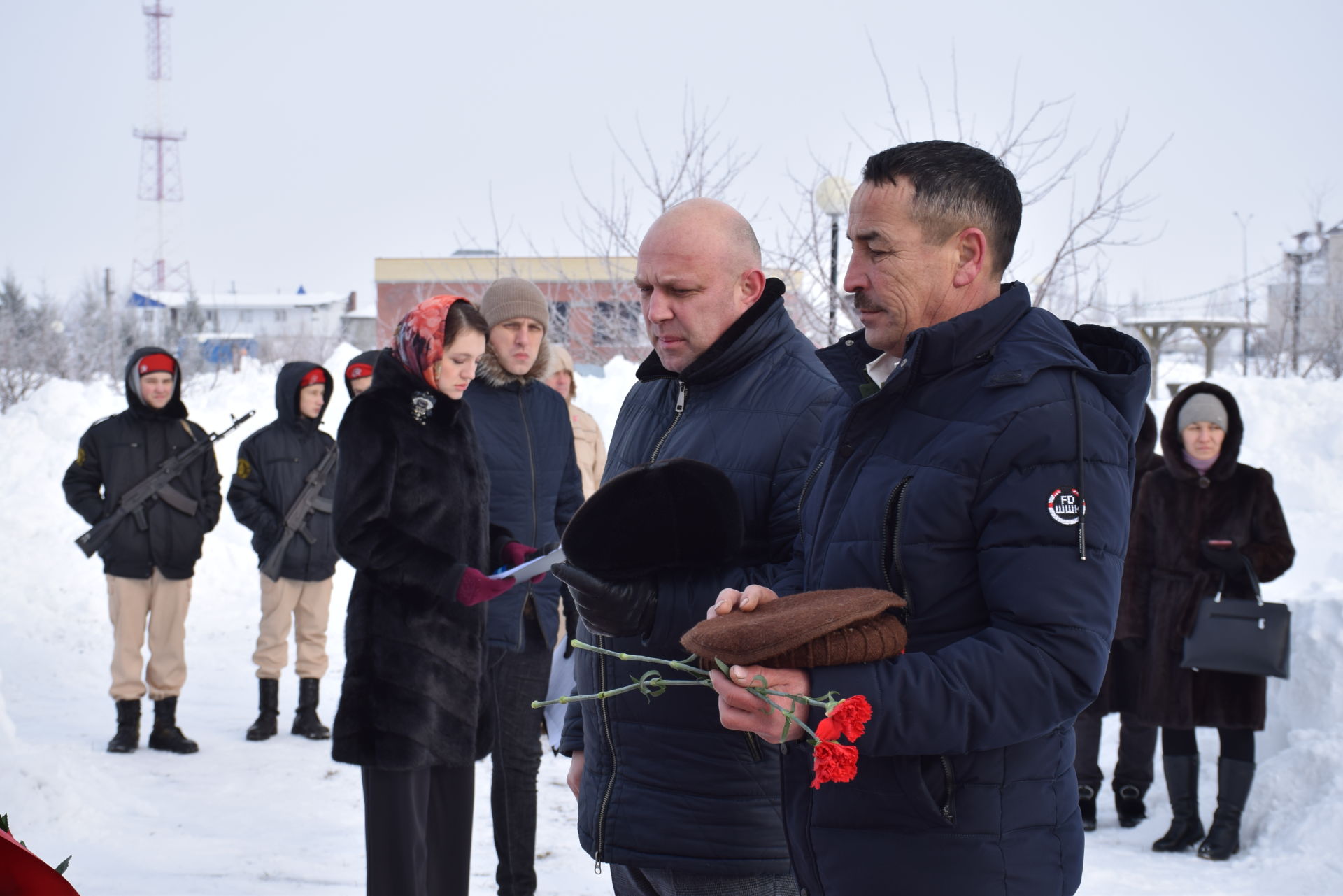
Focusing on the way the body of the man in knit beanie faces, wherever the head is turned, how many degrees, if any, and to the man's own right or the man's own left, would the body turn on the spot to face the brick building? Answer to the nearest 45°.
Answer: approximately 180°

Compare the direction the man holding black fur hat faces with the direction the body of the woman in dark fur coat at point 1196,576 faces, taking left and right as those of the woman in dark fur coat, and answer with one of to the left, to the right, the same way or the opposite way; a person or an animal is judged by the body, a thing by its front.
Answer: the same way

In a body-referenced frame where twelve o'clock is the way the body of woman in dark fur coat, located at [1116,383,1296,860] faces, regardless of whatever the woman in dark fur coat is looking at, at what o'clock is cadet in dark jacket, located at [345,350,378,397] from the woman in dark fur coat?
The cadet in dark jacket is roughly at 3 o'clock from the woman in dark fur coat.

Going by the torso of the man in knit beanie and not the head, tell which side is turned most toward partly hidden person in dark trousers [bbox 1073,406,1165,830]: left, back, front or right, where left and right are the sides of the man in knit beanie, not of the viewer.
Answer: left

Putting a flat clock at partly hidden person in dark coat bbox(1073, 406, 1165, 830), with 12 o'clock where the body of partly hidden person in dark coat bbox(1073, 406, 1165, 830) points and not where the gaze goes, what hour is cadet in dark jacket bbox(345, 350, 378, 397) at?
cadet in dark jacket bbox(345, 350, 378, 397) is roughly at 3 o'clock from partly hidden person in dark coat bbox(1073, 406, 1165, 830).

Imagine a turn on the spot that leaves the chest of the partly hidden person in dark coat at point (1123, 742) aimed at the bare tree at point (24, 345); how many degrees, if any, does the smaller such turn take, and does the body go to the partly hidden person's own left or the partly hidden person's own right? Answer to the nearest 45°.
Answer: approximately 135° to the partly hidden person's own right

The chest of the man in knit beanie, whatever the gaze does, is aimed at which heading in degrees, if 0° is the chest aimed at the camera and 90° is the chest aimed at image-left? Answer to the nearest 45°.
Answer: approximately 0°

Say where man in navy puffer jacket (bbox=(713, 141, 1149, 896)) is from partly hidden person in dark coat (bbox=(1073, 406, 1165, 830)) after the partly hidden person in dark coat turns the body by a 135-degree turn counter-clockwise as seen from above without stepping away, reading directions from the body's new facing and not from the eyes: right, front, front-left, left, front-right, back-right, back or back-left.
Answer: back-right

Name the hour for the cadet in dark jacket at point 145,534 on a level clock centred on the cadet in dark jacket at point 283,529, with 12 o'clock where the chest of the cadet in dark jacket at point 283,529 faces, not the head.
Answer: the cadet in dark jacket at point 145,534 is roughly at 4 o'clock from the cadet in dark jacket at point 283,529.

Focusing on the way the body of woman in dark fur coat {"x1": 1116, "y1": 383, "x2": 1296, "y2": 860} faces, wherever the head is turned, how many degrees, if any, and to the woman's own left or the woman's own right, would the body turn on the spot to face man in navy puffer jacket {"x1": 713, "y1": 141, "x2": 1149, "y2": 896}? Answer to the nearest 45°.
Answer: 0° — they already face them

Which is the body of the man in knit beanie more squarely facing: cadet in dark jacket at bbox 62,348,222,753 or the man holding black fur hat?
the man holding black fur hat

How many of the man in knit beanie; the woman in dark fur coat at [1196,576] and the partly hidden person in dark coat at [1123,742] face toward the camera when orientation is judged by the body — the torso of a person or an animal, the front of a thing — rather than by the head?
3

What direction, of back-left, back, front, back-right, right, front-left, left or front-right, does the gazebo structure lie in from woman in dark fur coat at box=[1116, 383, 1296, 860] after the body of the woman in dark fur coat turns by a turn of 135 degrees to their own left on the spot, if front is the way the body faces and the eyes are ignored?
front-left

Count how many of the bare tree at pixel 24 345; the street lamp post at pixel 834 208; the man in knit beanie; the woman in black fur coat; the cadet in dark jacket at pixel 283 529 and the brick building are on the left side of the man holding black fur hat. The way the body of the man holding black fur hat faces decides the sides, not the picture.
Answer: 0

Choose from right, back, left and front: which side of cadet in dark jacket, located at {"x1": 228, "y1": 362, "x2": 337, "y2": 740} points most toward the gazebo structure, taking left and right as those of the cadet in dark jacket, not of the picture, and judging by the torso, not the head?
left

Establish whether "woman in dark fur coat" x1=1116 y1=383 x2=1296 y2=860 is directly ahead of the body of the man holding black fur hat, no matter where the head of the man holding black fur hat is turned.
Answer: no

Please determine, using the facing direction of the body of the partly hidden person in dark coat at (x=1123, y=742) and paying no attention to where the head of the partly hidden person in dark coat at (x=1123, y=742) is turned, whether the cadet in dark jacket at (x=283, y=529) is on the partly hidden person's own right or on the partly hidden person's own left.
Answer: on the partly hidden person's own right

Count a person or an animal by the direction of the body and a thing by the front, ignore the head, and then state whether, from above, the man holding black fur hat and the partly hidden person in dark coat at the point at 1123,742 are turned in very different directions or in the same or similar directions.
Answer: same or similar directions

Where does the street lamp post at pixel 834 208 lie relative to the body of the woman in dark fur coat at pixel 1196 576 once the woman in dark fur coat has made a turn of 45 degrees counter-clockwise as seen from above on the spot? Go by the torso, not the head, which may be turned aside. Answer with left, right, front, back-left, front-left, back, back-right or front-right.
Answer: back

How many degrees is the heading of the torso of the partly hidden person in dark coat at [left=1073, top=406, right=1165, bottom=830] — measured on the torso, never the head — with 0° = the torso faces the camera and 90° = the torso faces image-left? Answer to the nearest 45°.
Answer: approximately 0°

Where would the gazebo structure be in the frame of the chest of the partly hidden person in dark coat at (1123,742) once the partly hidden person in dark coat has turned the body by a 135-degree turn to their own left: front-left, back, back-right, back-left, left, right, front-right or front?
front-left
